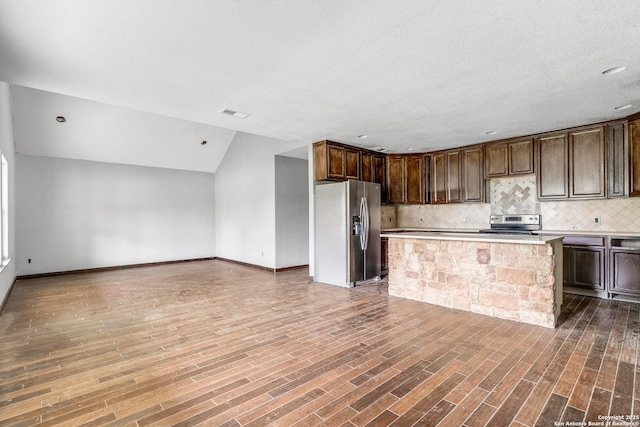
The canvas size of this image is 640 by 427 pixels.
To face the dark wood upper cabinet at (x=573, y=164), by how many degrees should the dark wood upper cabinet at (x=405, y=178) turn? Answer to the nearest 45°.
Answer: approximately 45° to its left

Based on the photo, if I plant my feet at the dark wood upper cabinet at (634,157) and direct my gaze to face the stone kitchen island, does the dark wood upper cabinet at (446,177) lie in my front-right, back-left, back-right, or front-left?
front-right

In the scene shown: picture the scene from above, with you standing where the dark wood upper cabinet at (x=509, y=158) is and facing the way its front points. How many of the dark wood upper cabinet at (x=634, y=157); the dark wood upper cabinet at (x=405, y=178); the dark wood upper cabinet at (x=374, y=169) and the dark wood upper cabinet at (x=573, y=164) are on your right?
2

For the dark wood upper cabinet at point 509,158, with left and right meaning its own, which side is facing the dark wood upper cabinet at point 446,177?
right

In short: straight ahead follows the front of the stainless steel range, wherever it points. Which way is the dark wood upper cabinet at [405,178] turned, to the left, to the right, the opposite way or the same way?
the same way

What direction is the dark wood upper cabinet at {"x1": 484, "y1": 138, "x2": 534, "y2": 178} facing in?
toward the camera

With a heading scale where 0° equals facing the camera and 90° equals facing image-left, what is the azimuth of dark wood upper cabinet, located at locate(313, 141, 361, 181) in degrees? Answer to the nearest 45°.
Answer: approximately 315°

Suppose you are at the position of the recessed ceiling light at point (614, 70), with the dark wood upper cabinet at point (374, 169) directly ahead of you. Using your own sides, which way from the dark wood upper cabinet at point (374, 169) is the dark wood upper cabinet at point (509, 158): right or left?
right

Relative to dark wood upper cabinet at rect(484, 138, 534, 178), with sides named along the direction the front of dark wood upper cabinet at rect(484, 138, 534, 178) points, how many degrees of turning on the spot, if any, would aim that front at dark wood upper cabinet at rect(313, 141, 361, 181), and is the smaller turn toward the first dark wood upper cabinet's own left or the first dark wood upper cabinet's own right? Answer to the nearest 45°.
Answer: approximately 45° to the first dark wood upper cabinet's own right

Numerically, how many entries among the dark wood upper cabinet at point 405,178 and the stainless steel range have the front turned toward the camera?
2

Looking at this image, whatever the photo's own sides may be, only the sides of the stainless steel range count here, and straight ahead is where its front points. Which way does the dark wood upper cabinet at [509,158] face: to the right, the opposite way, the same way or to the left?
the same way

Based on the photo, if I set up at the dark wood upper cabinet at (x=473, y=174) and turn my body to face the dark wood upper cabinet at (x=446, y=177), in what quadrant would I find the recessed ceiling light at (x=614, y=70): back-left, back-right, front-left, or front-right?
back-left

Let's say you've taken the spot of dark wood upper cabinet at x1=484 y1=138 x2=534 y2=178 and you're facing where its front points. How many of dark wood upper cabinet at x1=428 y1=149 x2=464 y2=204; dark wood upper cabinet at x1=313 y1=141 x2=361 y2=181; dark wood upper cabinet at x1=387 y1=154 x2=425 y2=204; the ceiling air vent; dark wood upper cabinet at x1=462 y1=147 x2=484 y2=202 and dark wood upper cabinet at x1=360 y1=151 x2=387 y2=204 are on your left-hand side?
0

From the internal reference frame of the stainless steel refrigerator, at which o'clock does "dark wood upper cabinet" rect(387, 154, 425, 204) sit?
The dark wood upper cabinet is roughly at 9 o'clock from the stainless steel refrigerator.

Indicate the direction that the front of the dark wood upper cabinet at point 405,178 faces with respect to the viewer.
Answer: facing the viewer

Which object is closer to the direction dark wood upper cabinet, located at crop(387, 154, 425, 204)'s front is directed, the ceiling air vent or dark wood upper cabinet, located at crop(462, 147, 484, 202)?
the ceiling air vent

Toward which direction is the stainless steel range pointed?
toward the camera

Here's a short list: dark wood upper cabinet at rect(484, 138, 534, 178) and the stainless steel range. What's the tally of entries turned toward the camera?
2
